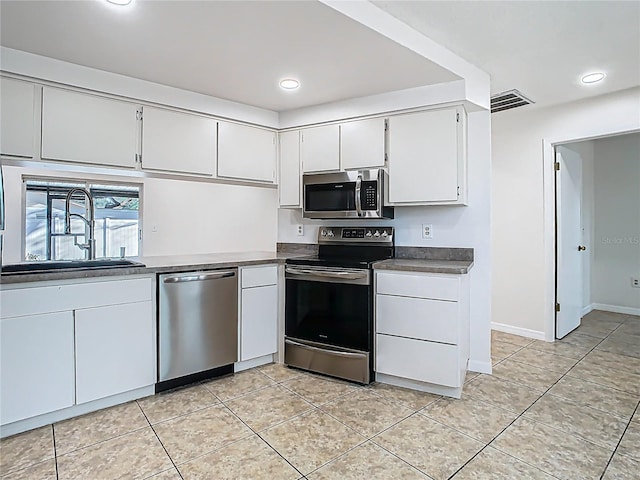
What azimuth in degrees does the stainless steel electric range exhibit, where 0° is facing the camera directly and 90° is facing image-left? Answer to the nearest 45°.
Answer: approximately 45°

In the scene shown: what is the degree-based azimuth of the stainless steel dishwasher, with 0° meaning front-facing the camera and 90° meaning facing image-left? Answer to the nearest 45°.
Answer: approximately 315°

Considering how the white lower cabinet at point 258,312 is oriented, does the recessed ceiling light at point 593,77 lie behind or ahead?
ahead

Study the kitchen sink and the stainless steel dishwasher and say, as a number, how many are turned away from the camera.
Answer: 0

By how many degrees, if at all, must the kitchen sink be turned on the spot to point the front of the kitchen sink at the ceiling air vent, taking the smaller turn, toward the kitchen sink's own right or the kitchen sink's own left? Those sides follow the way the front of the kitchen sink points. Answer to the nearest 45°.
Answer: approximately 45° to the kitchen sink's own left

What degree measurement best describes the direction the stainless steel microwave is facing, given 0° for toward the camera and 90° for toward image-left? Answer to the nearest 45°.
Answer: approximately 45°
